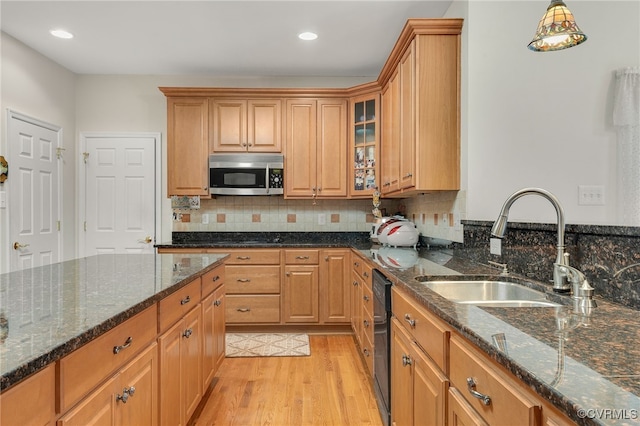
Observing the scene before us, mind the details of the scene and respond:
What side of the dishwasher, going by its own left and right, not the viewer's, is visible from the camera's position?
left

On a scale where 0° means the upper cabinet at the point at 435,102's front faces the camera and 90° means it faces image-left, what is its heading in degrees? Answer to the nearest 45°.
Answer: approximately 90°

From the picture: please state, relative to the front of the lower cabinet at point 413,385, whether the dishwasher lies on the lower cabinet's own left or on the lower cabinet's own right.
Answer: on the lower cabinet's own right

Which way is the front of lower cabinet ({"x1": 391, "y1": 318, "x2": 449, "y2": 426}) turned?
to the viewer's left
